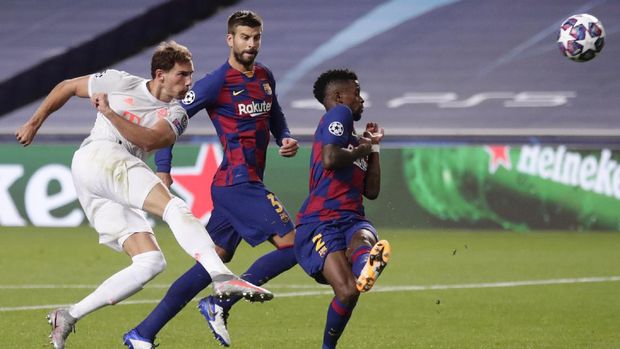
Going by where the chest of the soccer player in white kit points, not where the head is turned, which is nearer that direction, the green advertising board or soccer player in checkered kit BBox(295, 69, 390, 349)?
the soccer player in checkered kit

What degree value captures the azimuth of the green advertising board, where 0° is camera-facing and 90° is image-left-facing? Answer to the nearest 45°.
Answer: approximately 0°

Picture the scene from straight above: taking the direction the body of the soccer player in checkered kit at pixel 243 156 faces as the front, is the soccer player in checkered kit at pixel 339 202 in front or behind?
in front

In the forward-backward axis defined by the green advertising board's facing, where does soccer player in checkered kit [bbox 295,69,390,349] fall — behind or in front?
in front
